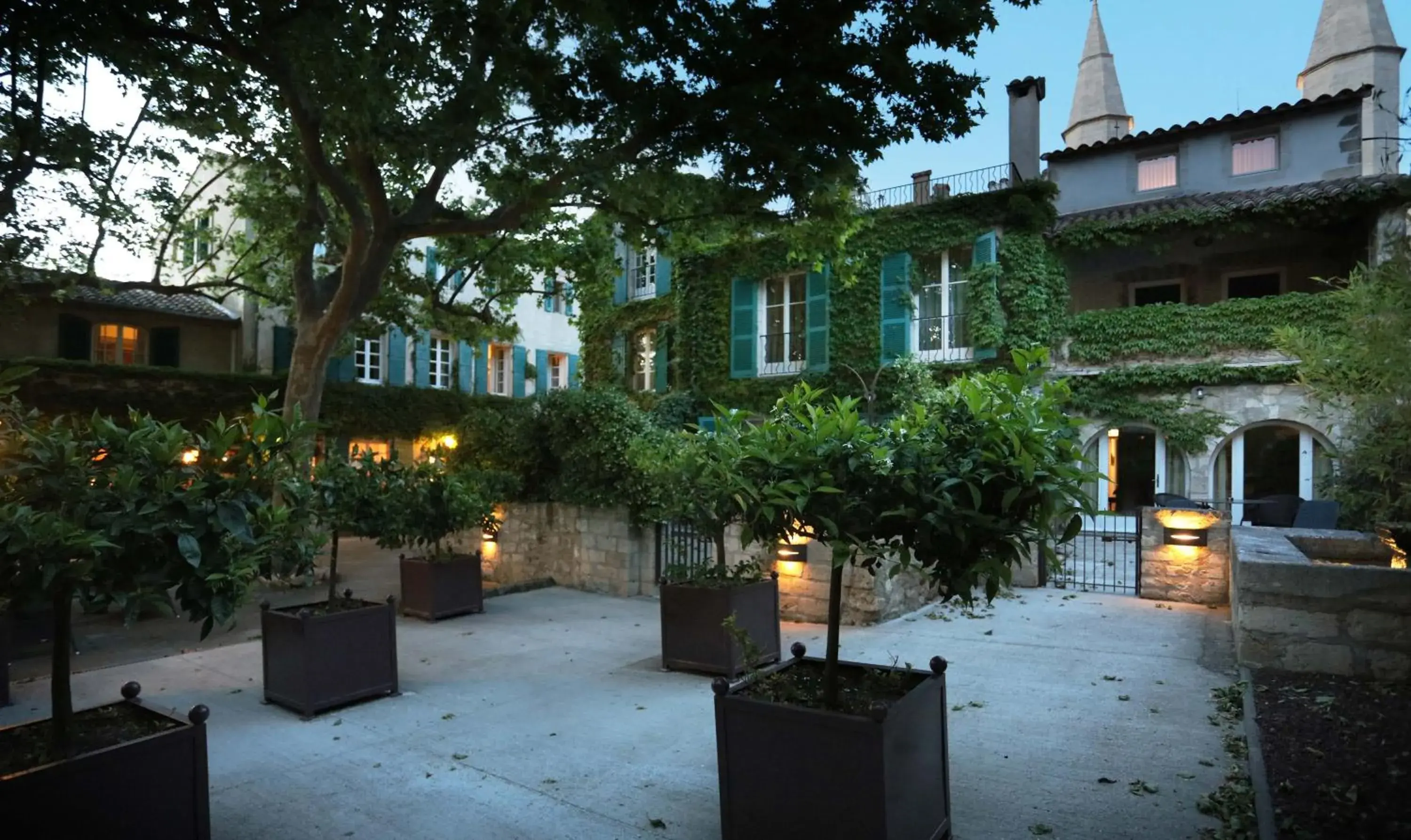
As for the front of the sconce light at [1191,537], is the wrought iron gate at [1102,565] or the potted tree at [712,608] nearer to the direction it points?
the potted tree

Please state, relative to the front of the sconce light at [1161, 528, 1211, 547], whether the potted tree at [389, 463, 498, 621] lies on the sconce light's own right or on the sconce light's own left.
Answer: on the sconce light's own right

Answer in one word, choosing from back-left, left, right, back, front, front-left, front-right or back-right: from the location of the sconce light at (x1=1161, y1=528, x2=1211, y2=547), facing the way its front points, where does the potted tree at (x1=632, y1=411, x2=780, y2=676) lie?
front-right

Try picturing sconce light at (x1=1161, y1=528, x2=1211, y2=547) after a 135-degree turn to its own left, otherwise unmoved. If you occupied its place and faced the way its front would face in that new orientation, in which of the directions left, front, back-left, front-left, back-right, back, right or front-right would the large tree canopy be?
back

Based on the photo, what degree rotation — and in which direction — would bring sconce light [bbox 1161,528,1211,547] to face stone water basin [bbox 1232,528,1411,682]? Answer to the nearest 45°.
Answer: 0° — it already faces it

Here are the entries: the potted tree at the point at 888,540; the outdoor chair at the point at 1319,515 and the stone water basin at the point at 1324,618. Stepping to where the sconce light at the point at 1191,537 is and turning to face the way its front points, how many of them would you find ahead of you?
2

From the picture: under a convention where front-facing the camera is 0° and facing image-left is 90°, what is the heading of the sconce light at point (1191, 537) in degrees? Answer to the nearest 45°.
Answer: approximately 0°

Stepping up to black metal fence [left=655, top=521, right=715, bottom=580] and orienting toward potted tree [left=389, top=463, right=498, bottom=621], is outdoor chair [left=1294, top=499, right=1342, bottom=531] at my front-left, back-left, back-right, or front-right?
back-left

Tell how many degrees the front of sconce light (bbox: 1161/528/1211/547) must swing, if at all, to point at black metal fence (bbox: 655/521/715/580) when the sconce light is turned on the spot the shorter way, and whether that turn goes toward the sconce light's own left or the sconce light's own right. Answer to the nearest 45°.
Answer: approximately 90° to the sconce light's own right

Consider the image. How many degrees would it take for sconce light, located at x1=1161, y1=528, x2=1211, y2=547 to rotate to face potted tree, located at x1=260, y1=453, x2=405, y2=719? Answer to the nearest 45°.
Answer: approximately 45° to its right

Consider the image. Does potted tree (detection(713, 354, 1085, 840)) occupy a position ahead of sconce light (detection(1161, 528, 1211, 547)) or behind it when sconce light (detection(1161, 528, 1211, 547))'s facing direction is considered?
ahead

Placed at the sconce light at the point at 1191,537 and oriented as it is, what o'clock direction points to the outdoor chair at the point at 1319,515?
The outdoor chair is roughly at 7 o'clock from the sconce light.

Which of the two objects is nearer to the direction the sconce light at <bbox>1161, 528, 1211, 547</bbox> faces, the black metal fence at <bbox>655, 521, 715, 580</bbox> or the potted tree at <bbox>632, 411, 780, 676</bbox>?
the potted tree

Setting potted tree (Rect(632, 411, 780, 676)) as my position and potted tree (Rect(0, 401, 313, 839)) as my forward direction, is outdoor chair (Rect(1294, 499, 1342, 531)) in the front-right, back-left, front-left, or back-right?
back-left
